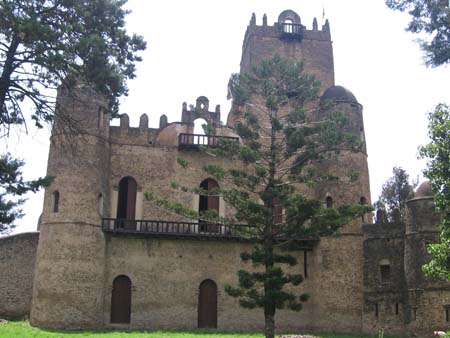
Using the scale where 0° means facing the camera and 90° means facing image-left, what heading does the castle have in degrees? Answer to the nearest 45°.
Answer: approximately 0°

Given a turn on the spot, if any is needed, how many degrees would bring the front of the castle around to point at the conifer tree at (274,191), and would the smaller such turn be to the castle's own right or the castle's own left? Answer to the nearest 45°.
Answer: approximately 45° to the castle's own left

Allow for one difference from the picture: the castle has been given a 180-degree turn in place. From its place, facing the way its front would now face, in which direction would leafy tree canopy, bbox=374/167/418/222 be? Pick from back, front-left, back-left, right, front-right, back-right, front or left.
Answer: front-right

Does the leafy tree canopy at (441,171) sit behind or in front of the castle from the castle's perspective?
in front
